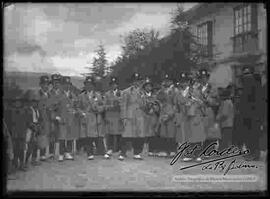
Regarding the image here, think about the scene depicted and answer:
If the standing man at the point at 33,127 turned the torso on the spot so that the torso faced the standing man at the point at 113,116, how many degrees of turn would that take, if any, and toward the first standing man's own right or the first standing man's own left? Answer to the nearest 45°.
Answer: approximately 45° to the first standing man's own left

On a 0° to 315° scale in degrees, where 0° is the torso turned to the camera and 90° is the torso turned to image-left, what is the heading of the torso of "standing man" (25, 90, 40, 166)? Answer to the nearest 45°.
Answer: approximately 315°

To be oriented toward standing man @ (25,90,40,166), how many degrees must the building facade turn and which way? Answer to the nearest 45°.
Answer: approximately 45° to its right

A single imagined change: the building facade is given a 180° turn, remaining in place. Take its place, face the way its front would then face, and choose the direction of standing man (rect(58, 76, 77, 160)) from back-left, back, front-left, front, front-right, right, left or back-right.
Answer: back-left

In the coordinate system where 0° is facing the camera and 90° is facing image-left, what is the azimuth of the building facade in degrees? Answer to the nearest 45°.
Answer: approximately 45°

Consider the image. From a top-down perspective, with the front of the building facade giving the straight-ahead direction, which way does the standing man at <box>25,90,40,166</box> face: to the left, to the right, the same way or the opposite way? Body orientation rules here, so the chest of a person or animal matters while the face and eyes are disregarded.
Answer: to the left

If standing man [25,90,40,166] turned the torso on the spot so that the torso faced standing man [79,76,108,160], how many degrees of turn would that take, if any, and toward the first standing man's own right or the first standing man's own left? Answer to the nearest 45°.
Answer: approximately 45° to the first standing man's own left

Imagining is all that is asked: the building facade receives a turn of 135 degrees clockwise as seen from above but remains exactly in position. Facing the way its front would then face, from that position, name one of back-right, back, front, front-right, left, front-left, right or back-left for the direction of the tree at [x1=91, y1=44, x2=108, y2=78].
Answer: left

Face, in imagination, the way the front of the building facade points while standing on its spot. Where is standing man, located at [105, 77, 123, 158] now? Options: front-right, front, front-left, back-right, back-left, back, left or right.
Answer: front-right
